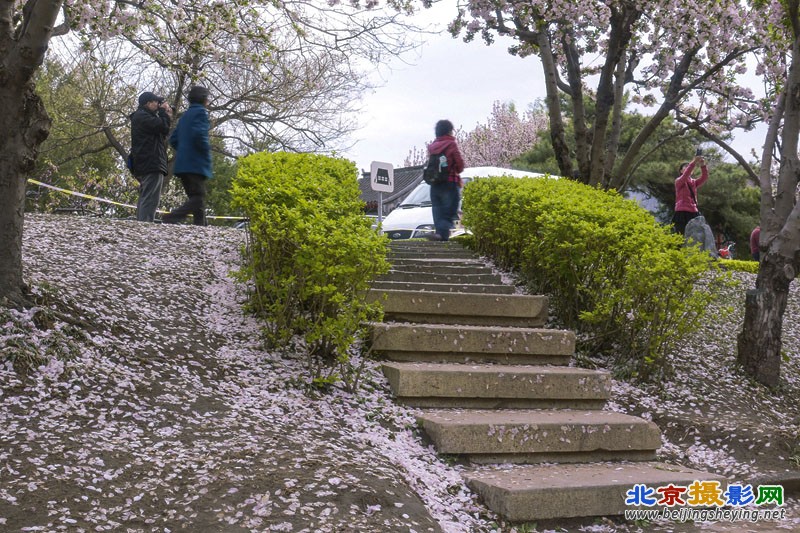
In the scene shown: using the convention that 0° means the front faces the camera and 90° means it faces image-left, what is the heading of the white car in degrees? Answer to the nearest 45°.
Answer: approximately 45°

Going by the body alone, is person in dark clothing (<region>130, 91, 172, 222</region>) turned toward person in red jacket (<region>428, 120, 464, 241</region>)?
yes

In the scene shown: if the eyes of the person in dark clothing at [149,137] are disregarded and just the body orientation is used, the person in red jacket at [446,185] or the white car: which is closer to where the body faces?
the person in red jacket

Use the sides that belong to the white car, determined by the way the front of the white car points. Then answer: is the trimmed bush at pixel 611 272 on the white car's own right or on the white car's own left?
on the white car's own left

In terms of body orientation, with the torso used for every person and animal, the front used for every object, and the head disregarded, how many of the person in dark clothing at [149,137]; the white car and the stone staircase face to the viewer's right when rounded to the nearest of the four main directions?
1

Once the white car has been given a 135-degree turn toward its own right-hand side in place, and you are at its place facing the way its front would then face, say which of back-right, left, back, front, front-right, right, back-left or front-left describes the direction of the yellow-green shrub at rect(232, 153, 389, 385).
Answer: back

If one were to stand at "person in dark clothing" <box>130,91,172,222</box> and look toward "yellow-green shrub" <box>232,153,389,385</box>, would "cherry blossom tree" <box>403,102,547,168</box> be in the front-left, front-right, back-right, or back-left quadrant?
back-left

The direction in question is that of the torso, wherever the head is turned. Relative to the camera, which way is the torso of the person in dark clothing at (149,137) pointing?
to the viewer's right

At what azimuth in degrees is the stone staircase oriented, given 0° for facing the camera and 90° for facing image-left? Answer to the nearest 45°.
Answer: approximately 0°

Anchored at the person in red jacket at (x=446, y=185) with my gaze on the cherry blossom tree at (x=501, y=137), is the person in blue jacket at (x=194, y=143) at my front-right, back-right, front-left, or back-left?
back-left
